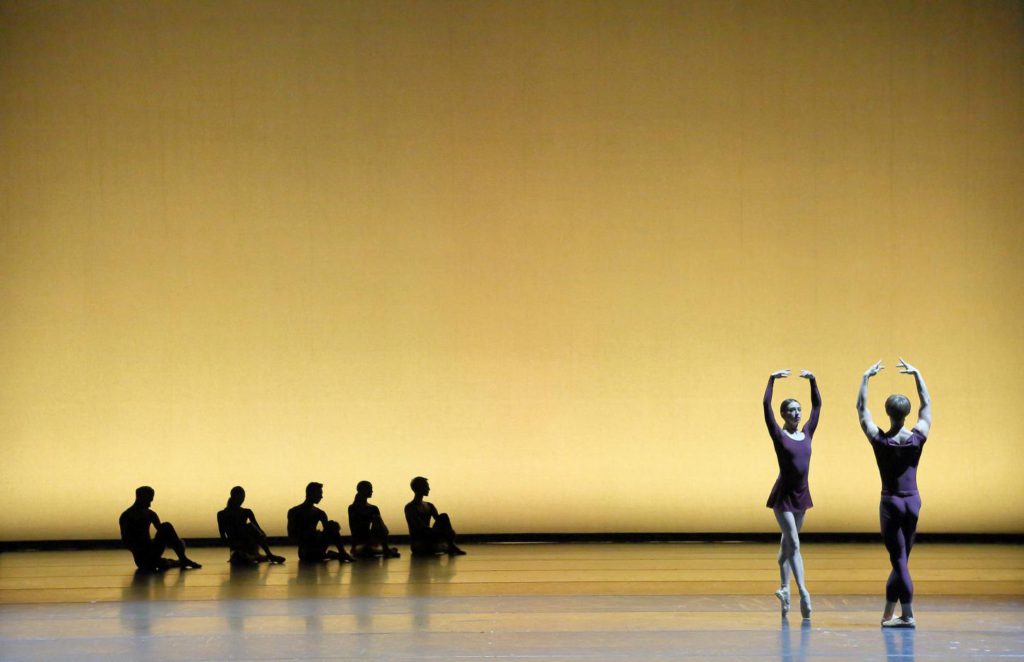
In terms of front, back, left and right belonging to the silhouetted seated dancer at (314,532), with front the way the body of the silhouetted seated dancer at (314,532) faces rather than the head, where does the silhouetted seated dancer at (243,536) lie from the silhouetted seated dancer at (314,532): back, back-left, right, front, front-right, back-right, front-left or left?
back

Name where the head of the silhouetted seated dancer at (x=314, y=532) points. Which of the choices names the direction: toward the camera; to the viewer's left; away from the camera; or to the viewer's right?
to the viewer's right

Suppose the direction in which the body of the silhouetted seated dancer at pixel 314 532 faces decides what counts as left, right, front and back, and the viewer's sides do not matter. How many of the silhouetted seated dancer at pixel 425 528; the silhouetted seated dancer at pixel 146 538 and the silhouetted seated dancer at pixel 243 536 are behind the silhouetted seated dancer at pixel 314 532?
2

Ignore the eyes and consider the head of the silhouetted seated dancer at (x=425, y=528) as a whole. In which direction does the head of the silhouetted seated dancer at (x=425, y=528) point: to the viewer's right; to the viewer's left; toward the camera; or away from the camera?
to the viewer's right

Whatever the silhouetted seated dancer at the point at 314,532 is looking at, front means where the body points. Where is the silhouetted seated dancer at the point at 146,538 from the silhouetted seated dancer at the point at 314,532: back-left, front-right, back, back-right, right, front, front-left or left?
back

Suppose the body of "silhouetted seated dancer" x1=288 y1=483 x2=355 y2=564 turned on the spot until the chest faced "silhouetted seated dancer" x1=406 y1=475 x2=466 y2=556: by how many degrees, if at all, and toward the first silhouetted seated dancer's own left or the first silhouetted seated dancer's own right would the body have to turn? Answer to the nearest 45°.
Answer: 0° — they already face them

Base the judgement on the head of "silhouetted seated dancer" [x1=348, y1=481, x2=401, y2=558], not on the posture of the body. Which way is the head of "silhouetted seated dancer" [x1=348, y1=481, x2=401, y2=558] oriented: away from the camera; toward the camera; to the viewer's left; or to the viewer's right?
to the viewer's right

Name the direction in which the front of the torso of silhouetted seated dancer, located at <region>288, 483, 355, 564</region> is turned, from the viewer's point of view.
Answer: to the viewer's right

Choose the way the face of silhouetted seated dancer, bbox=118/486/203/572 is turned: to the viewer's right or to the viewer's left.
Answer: to the viewer's right
